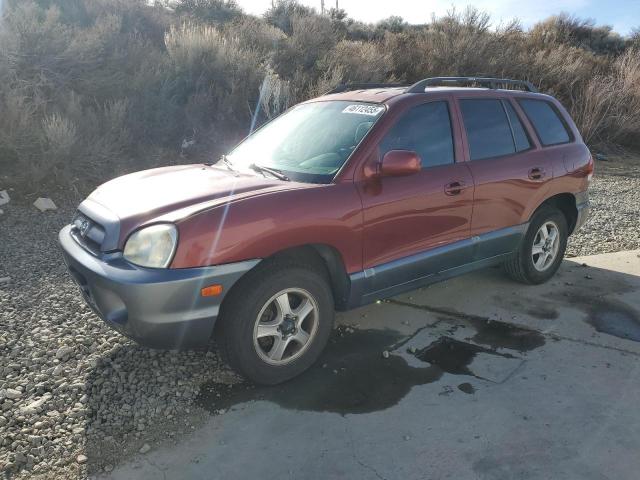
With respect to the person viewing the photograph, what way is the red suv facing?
facing the viewer and to the left of the viewer

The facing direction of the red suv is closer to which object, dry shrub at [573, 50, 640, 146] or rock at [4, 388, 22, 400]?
the rock

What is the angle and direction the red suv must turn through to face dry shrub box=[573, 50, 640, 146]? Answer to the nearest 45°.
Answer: approximately 180°

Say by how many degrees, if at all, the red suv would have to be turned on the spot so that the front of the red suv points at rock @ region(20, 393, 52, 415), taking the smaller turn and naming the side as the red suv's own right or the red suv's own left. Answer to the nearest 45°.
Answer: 0° — it already faces it

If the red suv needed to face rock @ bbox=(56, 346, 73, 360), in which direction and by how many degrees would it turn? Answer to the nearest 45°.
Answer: approximately 45° to its right

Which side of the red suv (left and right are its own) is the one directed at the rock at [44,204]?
right

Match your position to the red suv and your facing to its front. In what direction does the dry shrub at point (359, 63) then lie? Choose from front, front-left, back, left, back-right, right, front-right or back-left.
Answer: back-right

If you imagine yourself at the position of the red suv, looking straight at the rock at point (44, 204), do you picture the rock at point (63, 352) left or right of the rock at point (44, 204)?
left

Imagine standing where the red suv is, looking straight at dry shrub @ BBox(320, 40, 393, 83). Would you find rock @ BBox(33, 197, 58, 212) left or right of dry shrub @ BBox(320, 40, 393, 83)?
left

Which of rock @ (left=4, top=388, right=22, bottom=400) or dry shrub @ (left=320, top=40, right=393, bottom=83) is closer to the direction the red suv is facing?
the rock

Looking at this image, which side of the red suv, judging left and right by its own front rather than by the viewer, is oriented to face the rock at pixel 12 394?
front
